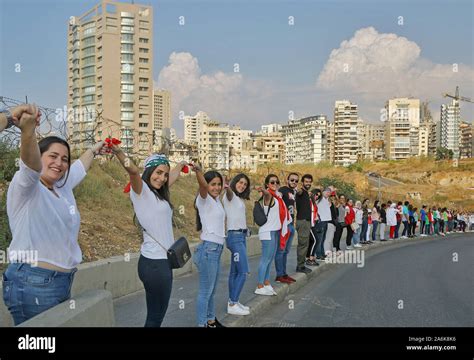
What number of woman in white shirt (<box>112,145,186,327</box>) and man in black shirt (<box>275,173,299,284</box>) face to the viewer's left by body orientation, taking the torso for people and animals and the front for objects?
0

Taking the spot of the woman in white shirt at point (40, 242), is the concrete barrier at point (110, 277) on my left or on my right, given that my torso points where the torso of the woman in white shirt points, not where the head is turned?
on my left

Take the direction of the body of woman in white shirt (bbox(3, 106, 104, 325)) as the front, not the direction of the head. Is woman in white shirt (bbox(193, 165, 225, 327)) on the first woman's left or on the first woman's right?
on the first woman's left

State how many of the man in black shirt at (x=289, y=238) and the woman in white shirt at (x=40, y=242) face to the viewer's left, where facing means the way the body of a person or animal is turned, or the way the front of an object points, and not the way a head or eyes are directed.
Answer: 0

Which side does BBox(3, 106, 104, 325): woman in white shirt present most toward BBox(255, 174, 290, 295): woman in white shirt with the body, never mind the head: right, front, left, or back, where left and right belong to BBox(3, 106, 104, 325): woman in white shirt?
left

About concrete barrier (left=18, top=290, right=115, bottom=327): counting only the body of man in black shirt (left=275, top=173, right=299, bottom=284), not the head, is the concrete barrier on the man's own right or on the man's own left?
on the man's own right

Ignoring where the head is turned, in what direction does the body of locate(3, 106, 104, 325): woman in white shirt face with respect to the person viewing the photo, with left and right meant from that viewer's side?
facing the viewer and to the right of the viewer

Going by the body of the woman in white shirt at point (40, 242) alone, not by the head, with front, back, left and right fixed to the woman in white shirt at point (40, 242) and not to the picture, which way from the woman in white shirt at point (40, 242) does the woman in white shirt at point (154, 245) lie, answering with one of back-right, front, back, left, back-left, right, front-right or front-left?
left

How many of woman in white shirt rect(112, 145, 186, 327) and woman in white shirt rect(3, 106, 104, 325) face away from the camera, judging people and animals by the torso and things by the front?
0
